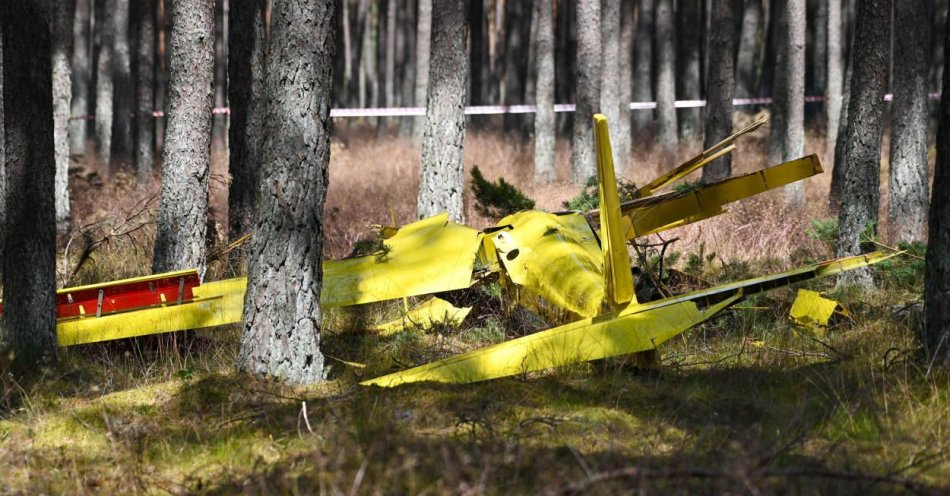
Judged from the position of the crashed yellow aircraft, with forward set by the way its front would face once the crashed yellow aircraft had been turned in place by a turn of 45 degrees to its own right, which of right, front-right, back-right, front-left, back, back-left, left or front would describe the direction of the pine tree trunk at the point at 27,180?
left

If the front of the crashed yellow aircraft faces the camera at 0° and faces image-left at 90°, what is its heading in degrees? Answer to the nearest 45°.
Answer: approximately 135°

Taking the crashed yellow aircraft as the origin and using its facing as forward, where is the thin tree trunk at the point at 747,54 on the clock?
The thin tree trunk is roughly at 2 o'clock from the crashed yellow aircraft.

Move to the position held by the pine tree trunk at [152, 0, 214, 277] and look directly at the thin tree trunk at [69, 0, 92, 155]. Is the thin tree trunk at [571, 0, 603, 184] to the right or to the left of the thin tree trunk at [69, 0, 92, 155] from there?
right

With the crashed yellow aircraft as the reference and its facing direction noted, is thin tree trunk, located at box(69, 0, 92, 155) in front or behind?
in front

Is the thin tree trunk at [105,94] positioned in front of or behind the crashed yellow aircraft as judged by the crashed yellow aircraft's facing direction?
in front

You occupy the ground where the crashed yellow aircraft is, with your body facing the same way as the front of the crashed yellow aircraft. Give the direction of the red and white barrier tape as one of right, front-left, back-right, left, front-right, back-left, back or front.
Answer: front-right

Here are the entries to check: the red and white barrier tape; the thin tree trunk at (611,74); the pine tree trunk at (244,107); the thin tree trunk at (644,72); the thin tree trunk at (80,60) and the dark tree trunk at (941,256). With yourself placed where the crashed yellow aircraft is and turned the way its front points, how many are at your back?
1

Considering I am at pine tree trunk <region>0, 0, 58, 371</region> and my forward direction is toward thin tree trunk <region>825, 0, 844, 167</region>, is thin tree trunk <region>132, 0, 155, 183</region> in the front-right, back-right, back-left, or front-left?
front-left

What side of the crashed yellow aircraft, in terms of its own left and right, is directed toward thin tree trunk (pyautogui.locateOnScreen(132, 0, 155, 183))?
front

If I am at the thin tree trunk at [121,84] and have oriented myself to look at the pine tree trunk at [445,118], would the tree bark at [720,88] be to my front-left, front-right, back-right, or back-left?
front-left

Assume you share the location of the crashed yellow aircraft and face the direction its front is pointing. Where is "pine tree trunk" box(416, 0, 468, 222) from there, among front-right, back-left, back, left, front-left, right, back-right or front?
front-right

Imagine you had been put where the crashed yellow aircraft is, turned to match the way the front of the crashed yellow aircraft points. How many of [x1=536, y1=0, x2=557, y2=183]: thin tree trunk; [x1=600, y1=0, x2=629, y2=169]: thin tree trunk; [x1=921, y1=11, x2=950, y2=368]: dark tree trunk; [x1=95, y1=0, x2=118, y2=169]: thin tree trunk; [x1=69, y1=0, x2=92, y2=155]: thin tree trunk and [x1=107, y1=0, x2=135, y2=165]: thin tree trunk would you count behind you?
1

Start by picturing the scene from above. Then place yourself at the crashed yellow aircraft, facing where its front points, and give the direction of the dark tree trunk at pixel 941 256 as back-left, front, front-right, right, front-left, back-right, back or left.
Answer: back
